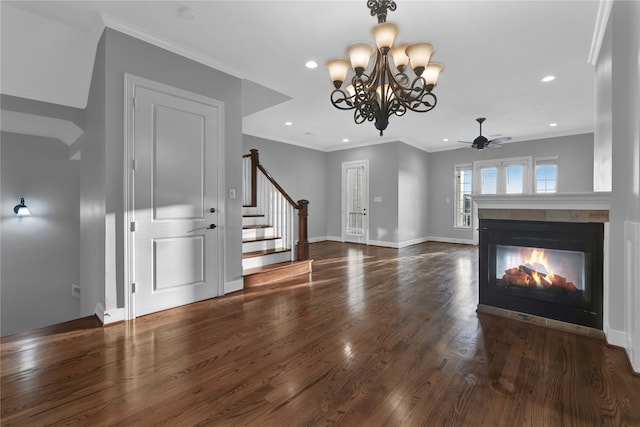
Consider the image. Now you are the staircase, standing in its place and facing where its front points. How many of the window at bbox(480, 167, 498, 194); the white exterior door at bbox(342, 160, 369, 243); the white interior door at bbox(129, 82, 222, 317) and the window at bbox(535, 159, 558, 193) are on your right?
1

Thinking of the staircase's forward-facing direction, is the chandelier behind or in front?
in front

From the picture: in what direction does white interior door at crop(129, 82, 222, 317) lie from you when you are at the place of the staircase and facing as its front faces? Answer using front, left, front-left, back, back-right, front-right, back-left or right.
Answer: right

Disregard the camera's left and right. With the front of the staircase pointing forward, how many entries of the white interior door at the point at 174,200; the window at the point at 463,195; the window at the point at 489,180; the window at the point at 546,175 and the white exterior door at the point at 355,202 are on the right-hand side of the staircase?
1

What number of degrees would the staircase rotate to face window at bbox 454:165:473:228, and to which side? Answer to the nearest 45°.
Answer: approximately 90° to its left

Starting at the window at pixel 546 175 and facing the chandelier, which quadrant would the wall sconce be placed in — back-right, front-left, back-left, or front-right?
front-right

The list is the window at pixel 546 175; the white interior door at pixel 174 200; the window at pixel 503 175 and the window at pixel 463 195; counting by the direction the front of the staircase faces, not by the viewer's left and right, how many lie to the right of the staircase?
1

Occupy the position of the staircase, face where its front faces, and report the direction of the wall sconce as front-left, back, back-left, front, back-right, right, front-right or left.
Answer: back-right

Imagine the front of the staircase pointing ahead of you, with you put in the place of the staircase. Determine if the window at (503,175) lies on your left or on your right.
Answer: on your left

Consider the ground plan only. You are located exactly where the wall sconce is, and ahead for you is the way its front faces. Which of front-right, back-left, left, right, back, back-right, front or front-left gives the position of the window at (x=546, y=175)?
front

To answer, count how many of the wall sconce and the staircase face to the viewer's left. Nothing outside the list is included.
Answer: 0

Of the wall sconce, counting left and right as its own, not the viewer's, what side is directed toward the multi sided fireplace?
front

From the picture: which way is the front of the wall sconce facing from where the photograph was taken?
facing the viewer and to the right of the viewer

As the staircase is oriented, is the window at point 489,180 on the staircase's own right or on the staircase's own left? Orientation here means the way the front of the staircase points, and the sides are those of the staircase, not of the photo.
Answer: on the staircase's own left

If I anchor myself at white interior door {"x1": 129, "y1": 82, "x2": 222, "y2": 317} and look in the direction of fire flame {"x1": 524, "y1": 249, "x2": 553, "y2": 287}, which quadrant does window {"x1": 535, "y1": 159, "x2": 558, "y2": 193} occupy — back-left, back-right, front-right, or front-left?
front-left
